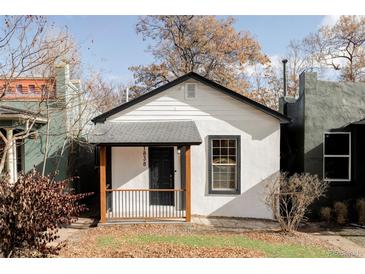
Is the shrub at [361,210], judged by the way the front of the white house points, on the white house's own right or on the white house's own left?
on the white house's own left

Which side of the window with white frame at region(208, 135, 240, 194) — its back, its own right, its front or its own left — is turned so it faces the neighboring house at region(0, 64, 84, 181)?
right

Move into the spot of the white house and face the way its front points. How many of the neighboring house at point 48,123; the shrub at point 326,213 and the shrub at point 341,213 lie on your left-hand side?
2

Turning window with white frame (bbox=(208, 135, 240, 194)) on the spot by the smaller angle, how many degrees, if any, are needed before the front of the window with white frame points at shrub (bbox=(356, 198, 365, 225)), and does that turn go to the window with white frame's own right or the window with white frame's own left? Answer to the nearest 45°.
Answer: approximately 90° to the window with white frame's own left

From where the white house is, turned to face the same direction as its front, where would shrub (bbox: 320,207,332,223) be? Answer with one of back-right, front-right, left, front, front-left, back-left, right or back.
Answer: left

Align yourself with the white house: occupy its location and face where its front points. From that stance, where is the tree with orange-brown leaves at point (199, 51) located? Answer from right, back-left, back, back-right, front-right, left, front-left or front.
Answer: back

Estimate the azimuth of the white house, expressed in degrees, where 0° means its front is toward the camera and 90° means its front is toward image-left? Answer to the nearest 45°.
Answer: approximately 0°

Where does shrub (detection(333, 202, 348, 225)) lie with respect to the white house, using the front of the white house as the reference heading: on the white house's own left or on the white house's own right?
on the white house's own left
